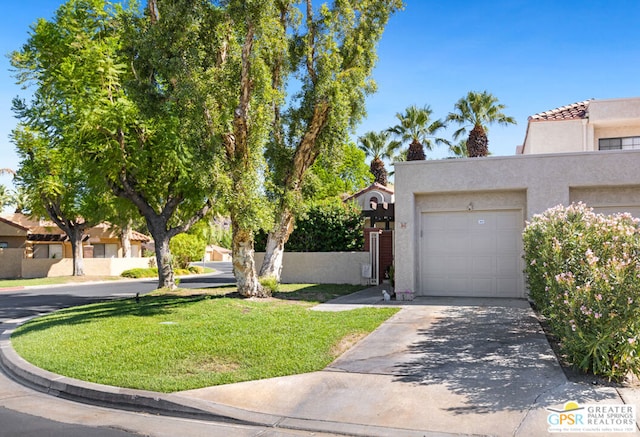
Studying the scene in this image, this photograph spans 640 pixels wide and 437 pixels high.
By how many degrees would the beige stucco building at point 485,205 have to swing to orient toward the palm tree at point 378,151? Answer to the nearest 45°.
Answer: approximately 180°

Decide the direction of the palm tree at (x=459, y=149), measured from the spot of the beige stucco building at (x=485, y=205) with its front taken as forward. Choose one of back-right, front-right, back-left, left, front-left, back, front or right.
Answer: back

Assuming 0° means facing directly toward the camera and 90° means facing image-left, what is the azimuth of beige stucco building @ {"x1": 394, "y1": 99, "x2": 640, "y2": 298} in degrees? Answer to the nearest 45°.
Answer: approximately 0°

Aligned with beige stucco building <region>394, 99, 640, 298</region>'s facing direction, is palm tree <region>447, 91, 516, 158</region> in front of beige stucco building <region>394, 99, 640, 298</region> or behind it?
behind

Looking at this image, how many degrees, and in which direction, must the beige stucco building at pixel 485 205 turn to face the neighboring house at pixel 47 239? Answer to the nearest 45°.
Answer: approximately 135° to its right

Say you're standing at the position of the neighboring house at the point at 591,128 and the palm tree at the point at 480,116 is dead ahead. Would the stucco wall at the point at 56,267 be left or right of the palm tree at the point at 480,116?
left

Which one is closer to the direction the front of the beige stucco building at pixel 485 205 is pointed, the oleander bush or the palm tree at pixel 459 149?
the oleander bush
